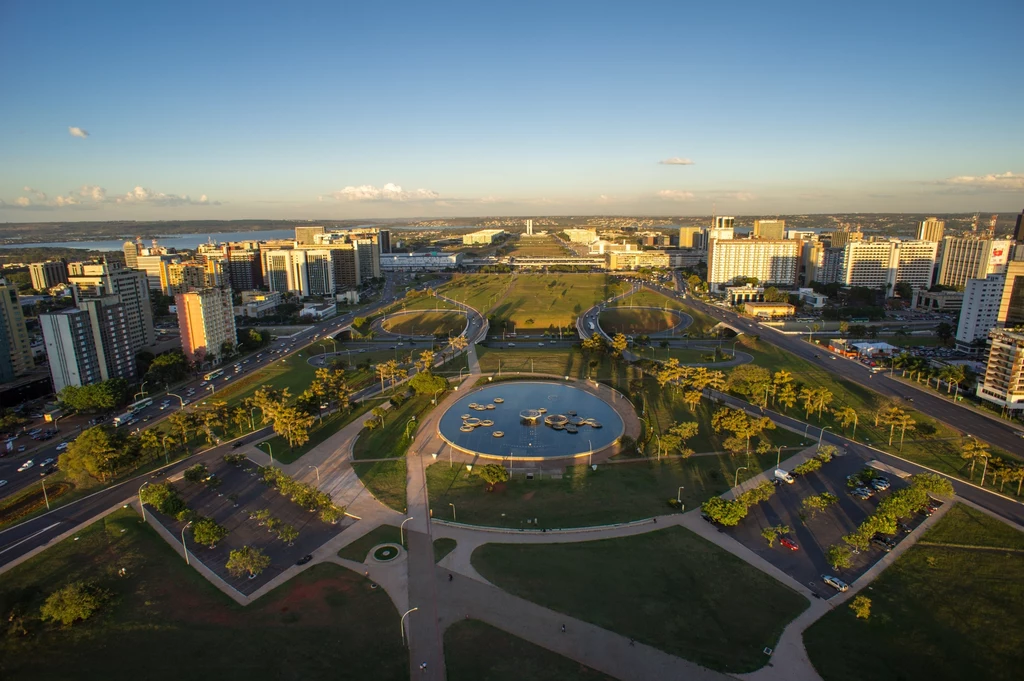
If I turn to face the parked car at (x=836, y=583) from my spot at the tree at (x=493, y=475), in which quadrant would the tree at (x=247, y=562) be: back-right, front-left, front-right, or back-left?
back-right

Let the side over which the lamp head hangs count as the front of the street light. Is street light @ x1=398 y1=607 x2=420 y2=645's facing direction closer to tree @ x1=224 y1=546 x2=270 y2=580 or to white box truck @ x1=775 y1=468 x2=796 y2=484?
the white box truck

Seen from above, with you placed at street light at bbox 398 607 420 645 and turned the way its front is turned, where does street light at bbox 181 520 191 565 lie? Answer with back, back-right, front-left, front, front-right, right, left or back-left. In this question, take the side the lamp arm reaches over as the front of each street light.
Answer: back-left

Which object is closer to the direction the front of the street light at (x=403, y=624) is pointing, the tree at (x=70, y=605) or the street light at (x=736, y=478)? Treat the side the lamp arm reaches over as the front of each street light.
the street light

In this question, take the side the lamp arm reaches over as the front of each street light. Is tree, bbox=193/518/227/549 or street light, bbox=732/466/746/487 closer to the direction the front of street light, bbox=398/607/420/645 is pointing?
the street light

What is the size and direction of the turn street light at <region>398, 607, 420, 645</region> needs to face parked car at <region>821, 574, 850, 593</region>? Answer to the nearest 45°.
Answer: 0° — it already faces it

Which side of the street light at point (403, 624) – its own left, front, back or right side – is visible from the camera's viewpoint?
right

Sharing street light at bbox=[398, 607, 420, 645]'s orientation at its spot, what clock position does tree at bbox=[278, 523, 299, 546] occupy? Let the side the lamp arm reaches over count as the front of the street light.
The tree is roughly at 8 o'clock from the street light.

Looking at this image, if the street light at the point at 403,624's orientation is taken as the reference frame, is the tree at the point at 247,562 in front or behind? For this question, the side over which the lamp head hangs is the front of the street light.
behind

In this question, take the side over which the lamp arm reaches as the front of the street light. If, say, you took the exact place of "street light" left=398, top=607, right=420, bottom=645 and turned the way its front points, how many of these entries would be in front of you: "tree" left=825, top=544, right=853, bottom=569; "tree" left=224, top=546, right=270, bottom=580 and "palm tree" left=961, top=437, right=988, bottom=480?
2

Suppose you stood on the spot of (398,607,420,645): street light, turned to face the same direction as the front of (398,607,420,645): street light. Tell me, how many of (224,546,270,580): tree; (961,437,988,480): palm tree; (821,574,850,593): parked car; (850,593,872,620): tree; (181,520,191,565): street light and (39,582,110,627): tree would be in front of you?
3

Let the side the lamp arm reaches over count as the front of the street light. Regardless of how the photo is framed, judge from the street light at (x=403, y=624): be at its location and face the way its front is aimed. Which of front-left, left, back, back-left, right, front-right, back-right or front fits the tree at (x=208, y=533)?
back-left

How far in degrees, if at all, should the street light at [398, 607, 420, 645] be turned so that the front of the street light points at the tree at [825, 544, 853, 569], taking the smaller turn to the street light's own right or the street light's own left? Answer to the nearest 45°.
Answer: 0° — it already faces it

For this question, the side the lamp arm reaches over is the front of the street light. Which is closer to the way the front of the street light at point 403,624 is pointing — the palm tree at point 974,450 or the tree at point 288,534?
the palm tree
